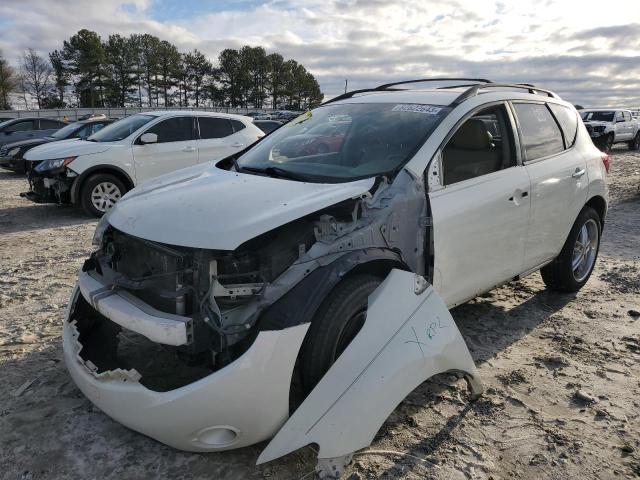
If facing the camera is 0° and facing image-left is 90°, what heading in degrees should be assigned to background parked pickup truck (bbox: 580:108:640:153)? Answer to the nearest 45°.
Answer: approximately 45°

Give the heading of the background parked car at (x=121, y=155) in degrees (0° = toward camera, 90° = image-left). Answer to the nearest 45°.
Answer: approximately 45°

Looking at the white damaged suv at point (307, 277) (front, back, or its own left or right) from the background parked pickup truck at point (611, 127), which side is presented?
back

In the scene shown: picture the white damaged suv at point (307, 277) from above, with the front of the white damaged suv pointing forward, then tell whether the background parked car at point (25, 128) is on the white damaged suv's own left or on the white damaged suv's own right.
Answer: on the white damaged suv's own right

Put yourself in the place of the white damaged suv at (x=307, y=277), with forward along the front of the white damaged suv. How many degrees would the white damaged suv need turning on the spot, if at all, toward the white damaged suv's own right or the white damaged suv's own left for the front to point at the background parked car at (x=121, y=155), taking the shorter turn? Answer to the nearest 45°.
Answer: approximately 90° to the white damaged suv's own right

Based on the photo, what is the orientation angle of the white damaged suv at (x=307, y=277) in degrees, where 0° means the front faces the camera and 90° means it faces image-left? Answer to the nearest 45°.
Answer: approximately 45°
